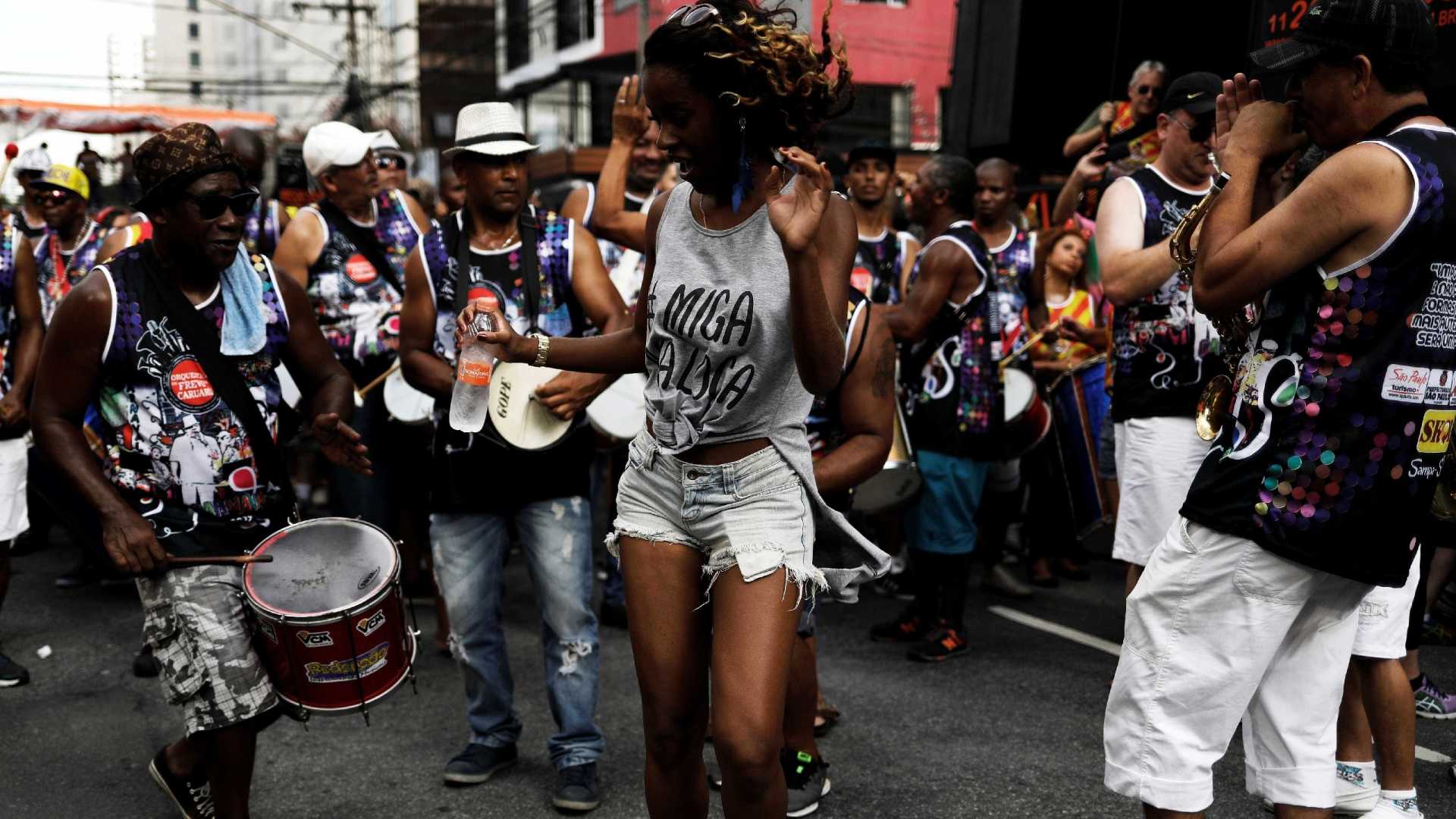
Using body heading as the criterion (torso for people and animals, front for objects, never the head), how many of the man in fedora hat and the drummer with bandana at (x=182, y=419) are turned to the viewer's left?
0

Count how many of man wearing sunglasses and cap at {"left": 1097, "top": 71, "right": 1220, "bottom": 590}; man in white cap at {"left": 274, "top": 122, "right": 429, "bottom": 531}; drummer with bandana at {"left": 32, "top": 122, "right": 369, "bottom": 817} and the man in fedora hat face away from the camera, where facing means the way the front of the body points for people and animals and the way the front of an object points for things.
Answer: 0

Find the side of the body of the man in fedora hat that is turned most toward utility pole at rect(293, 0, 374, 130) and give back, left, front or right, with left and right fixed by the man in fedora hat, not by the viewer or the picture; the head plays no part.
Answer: back

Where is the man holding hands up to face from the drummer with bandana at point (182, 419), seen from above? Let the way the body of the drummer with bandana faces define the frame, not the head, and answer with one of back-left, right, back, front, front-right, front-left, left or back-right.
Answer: front

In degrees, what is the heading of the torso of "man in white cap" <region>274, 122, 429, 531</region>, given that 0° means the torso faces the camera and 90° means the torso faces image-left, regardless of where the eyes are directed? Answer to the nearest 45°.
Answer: approximately 315°

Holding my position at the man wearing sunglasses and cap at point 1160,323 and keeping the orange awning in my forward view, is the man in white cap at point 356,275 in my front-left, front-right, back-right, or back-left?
front-left

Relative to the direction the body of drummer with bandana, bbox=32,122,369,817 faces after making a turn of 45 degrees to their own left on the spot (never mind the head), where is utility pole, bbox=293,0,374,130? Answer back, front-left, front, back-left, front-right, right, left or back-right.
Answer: left

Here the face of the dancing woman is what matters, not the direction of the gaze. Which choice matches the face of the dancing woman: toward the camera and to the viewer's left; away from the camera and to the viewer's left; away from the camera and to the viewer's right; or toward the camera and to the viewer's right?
toward the camera and to the viewer's left

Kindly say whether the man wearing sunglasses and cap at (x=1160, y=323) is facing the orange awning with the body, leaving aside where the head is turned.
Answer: no

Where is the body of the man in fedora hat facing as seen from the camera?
toward the camera

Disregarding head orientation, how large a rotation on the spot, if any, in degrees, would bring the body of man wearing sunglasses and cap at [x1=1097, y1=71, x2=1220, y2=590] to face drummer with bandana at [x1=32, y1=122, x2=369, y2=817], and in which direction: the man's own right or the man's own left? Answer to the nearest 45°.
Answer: approximately 90° to the man's own right
